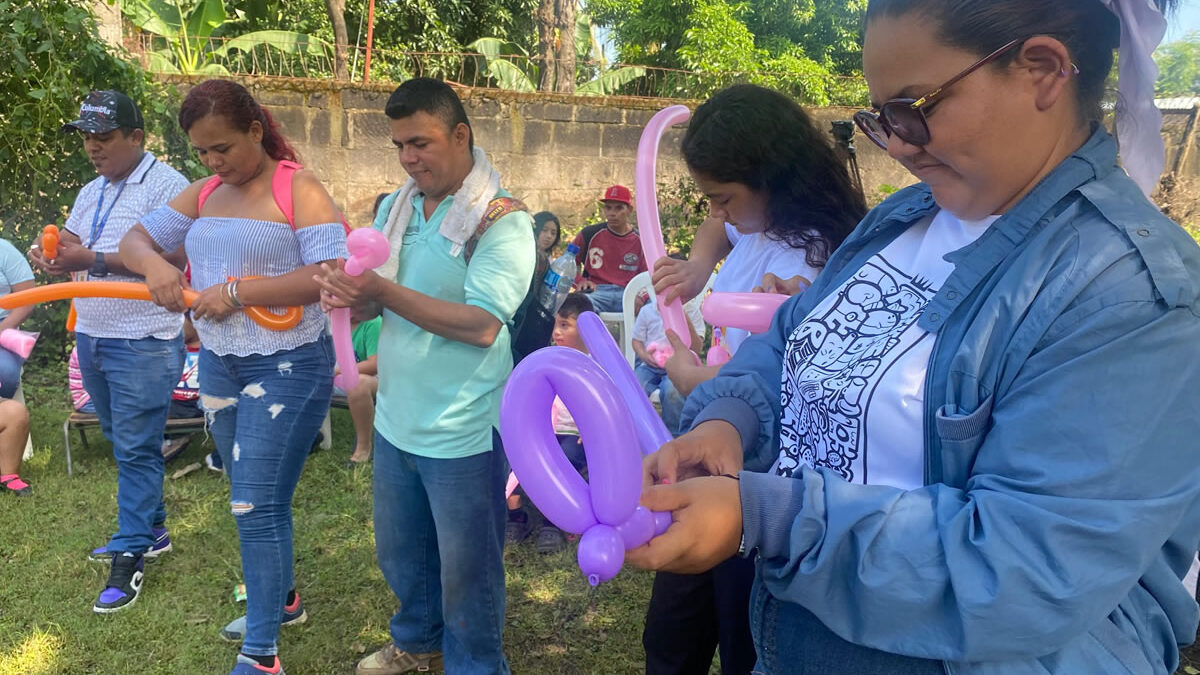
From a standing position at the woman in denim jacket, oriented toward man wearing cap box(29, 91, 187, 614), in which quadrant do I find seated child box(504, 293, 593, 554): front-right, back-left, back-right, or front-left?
front-right

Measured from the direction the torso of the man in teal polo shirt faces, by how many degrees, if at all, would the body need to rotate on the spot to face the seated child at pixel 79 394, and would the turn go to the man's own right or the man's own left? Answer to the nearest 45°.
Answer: approximately 90° to the man's own right

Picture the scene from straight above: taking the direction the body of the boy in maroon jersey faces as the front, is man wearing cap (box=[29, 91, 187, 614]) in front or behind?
in front

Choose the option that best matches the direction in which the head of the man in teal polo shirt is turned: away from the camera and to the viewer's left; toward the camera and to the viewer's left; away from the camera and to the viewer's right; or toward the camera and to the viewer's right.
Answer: toward the camera and to the viewer's left

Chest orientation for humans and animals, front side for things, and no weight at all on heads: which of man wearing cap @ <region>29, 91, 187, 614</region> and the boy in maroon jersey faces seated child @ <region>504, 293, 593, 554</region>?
the boy in maroon jersey

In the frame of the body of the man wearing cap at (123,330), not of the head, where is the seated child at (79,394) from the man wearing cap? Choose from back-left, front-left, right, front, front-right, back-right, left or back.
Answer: back-right

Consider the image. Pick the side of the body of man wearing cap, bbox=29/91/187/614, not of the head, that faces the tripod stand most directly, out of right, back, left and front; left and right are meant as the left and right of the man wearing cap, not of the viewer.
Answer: left

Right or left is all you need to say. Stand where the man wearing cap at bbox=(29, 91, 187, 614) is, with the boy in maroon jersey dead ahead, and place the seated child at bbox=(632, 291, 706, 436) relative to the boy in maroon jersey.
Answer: right

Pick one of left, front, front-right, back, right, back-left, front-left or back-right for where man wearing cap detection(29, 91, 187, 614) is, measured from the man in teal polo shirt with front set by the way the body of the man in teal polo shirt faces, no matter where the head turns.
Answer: right

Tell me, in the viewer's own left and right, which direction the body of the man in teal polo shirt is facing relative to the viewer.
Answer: facing the viewer and to the left of the viewer

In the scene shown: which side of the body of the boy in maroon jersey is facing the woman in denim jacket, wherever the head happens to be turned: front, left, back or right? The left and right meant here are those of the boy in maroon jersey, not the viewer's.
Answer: front

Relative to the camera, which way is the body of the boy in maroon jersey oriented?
toward the camera

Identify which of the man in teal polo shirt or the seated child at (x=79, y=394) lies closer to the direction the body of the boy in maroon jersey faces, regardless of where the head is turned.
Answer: the man in teal polo shirt
